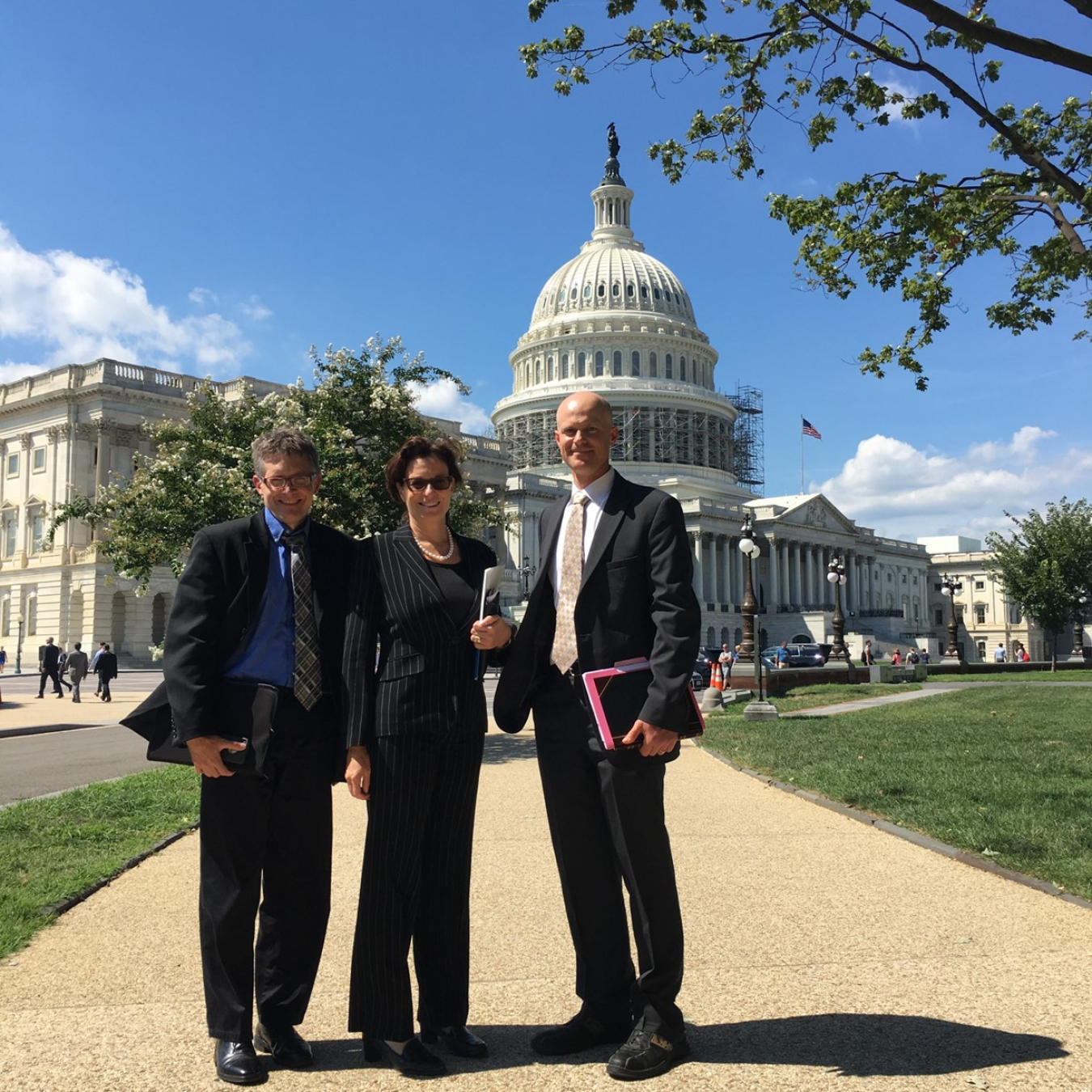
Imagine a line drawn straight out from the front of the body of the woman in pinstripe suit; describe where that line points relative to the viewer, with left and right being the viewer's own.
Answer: facing the viewer and to the right of the viewer

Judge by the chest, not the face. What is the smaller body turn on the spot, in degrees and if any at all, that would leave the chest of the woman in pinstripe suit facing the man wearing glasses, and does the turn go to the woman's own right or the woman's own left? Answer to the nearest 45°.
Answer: approximately 135° to the woman's own right

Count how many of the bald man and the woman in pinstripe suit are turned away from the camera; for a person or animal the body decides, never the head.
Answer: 0

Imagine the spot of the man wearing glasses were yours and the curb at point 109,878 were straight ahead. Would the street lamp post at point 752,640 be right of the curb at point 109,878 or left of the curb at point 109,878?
right

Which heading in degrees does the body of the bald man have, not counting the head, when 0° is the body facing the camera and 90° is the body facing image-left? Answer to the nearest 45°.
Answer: approximately 45°

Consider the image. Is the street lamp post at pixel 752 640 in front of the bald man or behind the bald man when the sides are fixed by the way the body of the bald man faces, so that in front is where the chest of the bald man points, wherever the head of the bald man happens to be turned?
behind

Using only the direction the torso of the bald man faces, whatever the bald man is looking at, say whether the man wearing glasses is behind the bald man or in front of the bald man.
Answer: in front

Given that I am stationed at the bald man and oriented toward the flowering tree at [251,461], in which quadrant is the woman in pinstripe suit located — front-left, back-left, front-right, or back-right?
front-left

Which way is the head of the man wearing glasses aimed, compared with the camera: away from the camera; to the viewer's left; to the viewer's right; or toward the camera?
toward the camera

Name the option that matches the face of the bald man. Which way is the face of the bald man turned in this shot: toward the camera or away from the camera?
toward the camera

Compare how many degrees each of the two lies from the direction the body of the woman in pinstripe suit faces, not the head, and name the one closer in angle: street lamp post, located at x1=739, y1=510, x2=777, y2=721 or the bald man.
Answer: the bald man

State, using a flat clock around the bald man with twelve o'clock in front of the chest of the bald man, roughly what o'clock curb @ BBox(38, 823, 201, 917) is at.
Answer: The curb is roughly at 3 o'clock from the bald man.
